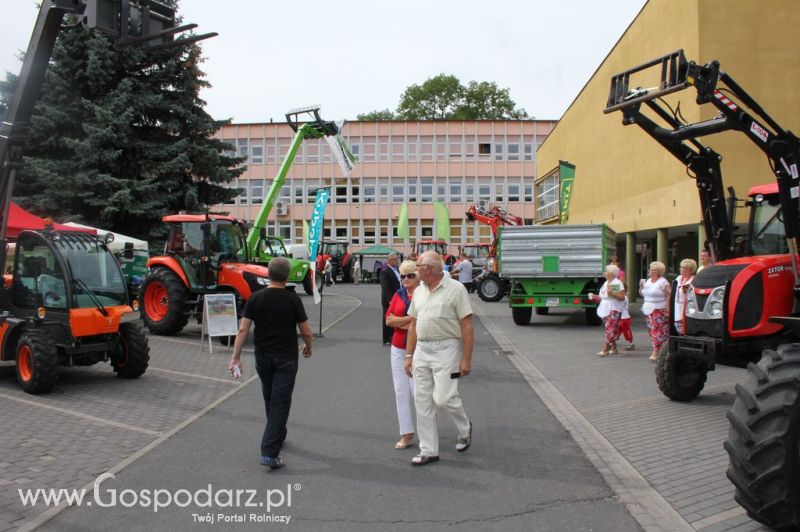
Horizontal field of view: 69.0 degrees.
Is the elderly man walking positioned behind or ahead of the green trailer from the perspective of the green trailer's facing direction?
behind

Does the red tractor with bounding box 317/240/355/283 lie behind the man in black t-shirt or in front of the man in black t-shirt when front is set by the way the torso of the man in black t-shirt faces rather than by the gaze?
in front

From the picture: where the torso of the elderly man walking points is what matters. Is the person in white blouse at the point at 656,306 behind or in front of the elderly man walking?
behind

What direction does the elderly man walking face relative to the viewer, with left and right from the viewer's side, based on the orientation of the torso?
facing the viewer and to the left of the viewer

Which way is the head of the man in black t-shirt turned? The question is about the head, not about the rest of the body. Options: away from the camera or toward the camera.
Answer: away from the camera

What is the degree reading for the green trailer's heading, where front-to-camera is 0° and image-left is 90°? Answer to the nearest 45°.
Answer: approximately 180°

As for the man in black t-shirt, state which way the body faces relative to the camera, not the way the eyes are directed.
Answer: away from the camera

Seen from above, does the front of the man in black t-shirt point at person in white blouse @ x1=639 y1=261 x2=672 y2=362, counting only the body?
no

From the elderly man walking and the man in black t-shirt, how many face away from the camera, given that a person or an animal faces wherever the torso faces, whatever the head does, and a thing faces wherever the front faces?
1

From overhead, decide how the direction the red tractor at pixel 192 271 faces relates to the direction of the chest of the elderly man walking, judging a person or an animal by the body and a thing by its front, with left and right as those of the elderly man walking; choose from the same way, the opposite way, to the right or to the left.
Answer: to the left

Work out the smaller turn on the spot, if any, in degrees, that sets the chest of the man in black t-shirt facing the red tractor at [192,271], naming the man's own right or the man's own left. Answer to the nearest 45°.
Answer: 0° — they already face it

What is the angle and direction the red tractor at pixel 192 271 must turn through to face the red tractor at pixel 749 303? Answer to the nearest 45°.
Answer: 0° — it already faces it

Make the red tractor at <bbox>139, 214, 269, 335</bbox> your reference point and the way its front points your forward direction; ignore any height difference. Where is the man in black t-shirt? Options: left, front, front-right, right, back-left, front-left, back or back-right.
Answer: front-right

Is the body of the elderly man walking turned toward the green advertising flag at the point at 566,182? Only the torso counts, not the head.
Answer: no

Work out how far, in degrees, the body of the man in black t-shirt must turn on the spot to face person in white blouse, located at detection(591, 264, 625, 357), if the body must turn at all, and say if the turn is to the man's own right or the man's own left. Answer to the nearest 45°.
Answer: approximately 45° to the man's own right

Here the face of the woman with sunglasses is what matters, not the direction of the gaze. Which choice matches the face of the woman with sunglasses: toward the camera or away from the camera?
toward the camera

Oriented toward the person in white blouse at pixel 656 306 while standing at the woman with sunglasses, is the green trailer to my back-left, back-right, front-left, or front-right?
front-left
